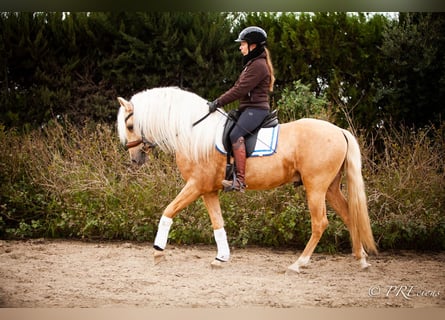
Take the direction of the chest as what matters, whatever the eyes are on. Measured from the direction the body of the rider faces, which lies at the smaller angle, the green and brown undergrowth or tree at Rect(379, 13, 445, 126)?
the green and brown undergrowth

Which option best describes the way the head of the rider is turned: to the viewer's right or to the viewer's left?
to the viewer's left

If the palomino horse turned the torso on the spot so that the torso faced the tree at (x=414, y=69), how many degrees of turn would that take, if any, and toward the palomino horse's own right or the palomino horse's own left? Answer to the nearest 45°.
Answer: approximately 135° to the palomino horse's own right

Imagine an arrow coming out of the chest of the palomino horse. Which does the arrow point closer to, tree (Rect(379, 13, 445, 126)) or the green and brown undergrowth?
the green and brown undergrowth

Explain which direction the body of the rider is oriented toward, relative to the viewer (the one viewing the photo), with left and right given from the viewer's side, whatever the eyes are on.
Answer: facing to the left of the viewer

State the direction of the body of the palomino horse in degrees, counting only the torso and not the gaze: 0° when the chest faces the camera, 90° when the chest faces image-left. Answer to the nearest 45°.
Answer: approximately 90°

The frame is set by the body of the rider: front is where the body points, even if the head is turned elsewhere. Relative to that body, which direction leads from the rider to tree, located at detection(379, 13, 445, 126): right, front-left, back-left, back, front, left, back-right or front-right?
back-right

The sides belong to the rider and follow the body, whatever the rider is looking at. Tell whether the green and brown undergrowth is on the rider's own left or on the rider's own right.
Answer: on the rider's own right

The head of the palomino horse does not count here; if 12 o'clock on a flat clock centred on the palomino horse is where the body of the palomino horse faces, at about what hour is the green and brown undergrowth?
The green and brown undergrowth is roughly at 2 o'clock from the palomino horse.
